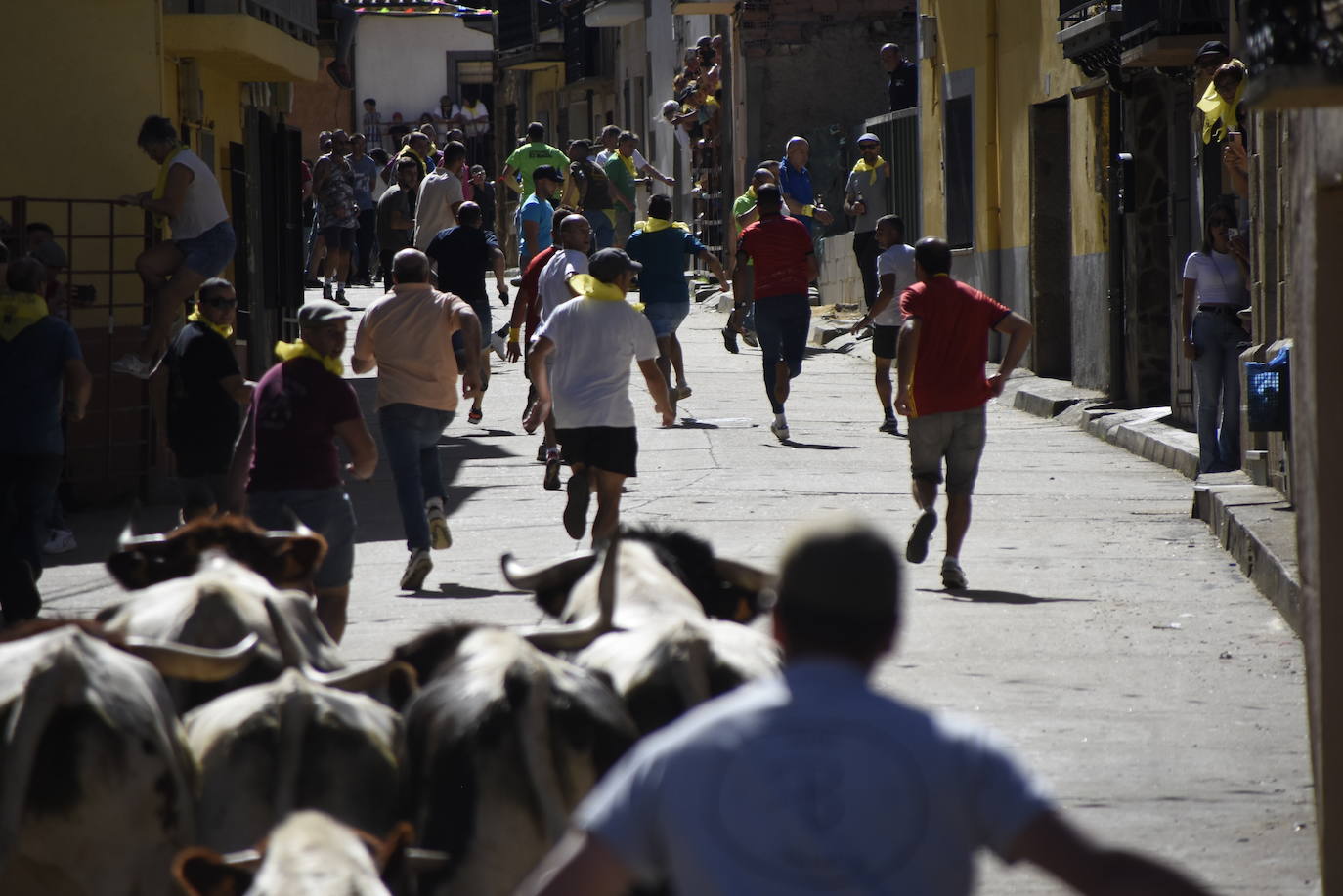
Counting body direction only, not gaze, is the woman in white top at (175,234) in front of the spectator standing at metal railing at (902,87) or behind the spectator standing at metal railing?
in front

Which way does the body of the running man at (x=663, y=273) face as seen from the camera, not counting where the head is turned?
away from the camera

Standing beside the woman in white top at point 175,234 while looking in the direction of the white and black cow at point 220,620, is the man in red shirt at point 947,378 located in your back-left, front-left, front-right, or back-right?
front-left

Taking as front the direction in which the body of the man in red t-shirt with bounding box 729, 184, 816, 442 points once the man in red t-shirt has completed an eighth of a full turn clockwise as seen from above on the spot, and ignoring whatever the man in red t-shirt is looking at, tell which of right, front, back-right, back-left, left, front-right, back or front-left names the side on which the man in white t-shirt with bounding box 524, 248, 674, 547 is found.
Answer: back-right

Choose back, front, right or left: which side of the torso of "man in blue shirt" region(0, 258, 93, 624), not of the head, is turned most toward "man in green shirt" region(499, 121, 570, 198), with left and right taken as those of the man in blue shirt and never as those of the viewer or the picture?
front

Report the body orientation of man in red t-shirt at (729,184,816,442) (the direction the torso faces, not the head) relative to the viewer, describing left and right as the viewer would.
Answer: facing away from the viewer

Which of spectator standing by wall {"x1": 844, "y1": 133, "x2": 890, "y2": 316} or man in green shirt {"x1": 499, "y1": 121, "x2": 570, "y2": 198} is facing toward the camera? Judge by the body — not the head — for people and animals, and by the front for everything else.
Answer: the spectator standing by wall

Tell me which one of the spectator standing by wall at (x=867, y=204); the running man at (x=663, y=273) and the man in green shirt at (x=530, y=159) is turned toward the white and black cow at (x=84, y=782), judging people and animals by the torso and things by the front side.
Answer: the spectator standing by wall

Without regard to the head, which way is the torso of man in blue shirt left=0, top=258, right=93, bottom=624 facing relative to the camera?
away from the camera

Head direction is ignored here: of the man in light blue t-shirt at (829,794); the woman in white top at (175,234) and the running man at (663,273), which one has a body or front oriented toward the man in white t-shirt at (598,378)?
the man in light blue t-shirt at (829,794)

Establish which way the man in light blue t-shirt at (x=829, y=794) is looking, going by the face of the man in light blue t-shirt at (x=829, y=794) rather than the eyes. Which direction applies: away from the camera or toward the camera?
away from the camera

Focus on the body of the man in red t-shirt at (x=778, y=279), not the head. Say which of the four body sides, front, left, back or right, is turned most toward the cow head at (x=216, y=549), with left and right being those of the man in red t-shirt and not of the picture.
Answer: back

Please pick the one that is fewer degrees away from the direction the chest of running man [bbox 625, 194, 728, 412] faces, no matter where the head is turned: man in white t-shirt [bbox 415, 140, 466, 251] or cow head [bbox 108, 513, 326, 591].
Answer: the man in white t-shirt

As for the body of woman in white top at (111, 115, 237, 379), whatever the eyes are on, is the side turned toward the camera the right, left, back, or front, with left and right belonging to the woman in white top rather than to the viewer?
left

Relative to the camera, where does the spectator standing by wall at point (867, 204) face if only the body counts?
toward the camera

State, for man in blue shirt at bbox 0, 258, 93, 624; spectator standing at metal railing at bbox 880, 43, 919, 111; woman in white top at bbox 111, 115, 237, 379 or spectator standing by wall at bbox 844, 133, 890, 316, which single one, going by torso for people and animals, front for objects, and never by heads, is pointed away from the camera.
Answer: the man in blue shirt

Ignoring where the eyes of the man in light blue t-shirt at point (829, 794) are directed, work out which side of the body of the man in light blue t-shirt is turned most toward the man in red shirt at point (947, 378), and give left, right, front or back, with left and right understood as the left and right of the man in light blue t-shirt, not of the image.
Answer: front
